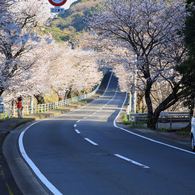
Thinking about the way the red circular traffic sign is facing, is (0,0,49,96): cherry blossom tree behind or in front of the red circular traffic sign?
behind

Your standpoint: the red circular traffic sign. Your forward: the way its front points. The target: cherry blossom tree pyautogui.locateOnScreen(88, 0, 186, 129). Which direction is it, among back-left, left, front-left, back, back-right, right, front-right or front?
back-left

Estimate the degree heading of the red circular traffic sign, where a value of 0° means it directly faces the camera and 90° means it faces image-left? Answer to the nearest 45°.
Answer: approximately 0°

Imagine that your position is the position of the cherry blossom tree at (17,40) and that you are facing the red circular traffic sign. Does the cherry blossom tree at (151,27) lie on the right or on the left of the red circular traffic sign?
left
